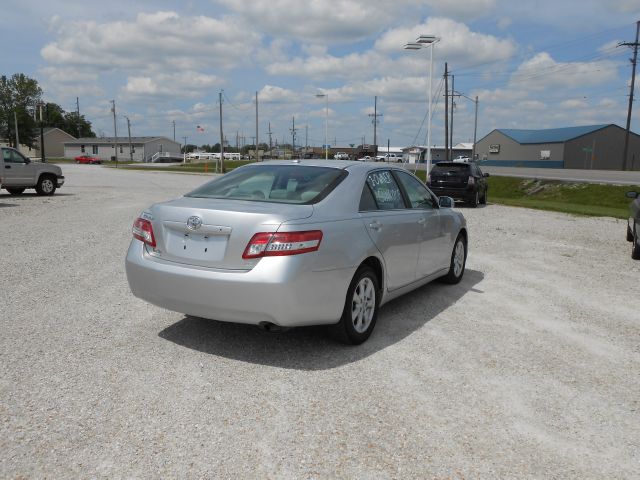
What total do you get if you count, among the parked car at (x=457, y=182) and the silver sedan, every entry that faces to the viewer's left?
0

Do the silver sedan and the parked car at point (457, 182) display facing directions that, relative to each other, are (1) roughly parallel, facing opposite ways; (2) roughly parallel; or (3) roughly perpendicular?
roughly parallel

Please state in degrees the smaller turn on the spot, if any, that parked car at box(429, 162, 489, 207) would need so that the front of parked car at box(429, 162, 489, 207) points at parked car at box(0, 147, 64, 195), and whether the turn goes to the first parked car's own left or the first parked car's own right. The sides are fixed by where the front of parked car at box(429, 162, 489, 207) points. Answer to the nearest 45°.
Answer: approximately 135° to the first parked car's own left

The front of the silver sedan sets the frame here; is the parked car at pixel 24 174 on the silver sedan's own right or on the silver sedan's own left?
on the silver sedan's own left

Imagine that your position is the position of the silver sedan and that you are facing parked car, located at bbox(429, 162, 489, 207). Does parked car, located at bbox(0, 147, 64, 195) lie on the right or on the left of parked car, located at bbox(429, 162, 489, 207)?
left

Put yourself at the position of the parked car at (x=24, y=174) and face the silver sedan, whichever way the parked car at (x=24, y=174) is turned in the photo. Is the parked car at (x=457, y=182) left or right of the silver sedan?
left

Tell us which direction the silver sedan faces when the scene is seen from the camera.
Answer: facing away from the viewer and to the right of the viewer

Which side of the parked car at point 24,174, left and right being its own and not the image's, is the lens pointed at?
right

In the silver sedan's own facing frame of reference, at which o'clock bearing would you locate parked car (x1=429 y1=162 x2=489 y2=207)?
The parked car is roughly at 11 o'clock from the silver sedan.

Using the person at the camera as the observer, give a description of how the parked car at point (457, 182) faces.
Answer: facing away from the viewer and to the right of the viewer
